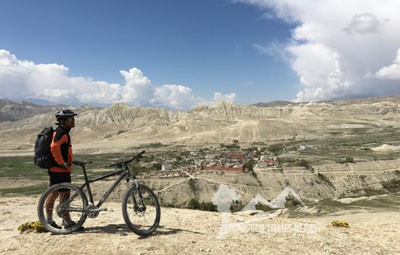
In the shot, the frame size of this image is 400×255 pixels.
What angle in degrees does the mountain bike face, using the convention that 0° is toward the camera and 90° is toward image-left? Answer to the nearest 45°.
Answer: approximately 270°

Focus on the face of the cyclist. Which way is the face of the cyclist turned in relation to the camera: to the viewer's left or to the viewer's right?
to the viewer's right

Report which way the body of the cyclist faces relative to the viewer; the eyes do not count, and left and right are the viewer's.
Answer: facing to the right of the viewer
